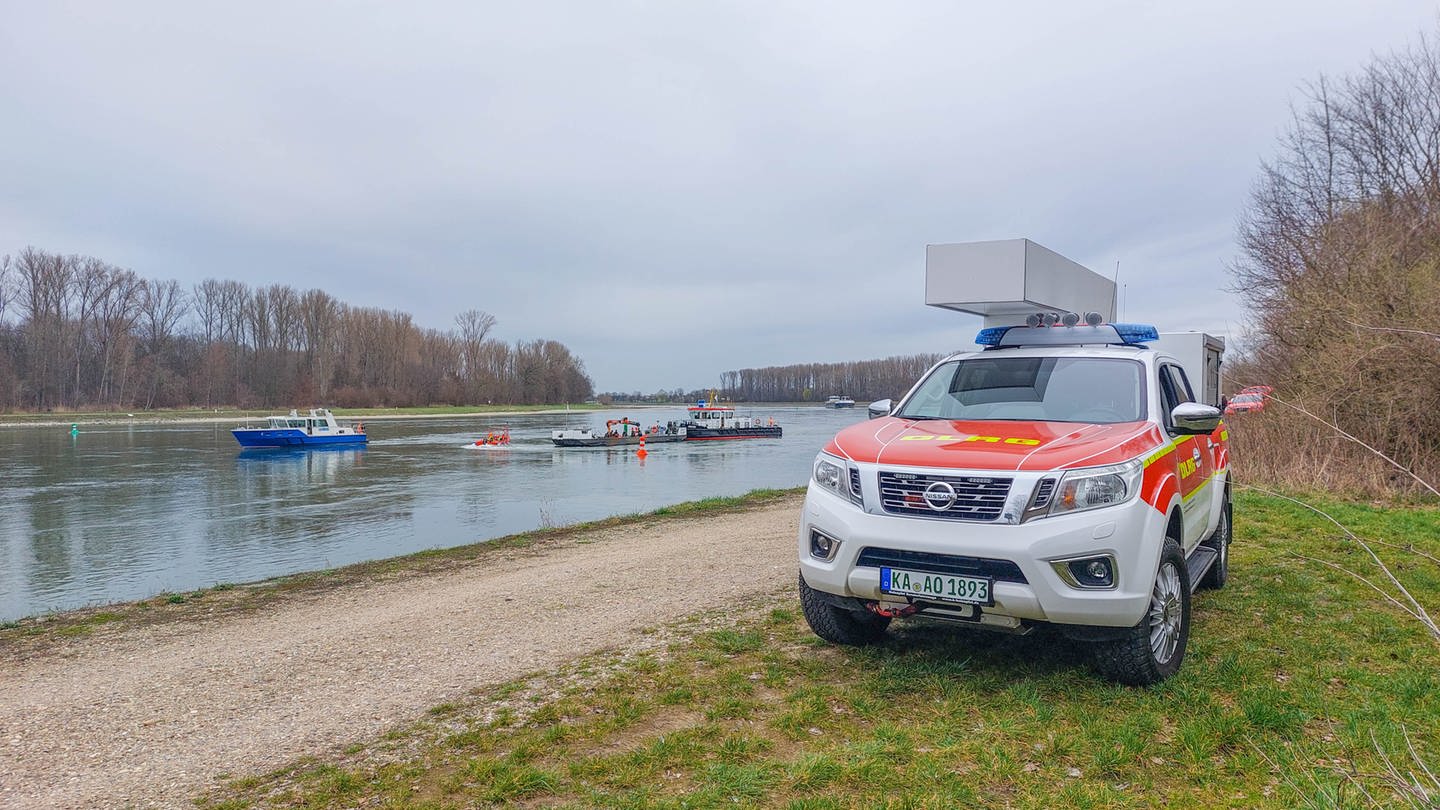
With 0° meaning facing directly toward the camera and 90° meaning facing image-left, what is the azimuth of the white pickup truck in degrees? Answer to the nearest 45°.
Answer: approximately 45°

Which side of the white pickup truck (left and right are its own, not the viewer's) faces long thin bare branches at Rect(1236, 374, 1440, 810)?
left
